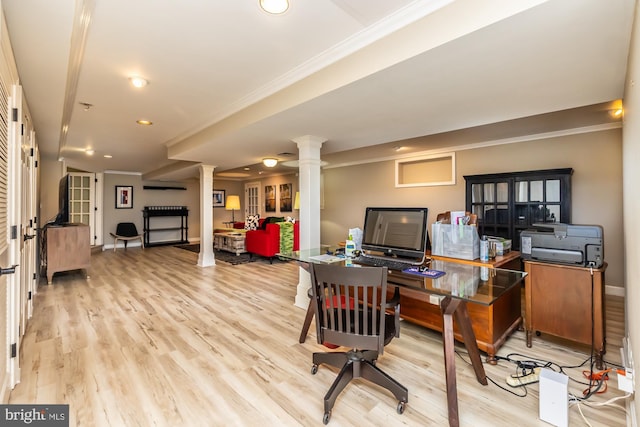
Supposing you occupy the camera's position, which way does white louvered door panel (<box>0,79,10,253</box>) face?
facing to the right of the viewer

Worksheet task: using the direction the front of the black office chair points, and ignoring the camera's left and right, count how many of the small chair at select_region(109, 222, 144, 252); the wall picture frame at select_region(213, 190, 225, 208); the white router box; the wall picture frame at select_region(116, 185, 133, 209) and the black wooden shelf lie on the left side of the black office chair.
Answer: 4

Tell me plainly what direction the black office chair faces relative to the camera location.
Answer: facing away from the viewer and to the right of the viewer

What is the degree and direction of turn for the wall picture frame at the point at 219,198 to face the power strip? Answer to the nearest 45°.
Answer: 0° — it already faces it

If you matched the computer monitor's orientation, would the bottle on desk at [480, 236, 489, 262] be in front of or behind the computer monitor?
behind

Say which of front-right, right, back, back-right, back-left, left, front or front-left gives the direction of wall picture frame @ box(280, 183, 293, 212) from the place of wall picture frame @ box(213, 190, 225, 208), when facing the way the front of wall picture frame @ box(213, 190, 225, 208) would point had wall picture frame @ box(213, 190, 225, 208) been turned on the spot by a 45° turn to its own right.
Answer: left

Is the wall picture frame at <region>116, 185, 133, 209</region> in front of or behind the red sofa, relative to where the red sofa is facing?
in front

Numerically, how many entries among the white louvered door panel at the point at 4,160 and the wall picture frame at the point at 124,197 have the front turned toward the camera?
1

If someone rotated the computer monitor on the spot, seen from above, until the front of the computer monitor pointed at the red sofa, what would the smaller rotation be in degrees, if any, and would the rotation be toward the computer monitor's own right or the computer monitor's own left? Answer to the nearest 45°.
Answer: approximately 90° to the computer monitor's own right
